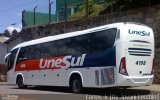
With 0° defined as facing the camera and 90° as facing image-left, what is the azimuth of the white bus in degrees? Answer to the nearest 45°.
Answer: approximately 135°
